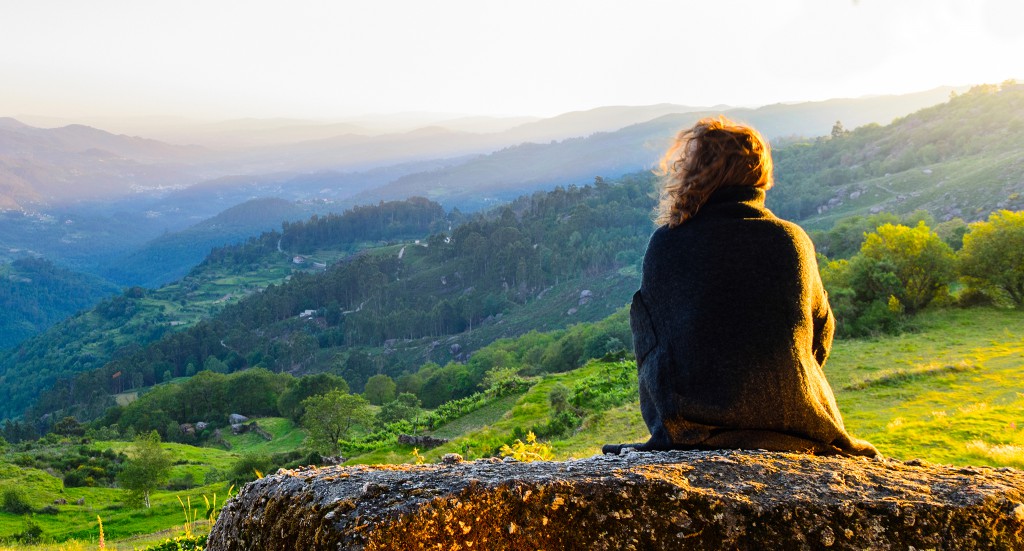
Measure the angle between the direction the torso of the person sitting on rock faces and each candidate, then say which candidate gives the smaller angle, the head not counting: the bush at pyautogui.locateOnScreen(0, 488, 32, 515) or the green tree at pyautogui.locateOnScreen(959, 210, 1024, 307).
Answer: the green tree

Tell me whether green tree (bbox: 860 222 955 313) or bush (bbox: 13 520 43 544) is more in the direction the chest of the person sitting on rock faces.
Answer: the green tree

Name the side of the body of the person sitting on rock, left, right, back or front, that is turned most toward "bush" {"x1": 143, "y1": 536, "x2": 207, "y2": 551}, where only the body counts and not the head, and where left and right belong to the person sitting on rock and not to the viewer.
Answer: left

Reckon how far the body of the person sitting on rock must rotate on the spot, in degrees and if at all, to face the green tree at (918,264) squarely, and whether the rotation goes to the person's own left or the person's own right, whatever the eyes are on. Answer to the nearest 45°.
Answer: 0° — they already face it

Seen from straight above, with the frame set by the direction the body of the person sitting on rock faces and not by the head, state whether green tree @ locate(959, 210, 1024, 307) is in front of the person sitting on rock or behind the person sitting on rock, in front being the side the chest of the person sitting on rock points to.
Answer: in front

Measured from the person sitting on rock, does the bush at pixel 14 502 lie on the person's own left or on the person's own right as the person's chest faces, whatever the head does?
on the person's own left

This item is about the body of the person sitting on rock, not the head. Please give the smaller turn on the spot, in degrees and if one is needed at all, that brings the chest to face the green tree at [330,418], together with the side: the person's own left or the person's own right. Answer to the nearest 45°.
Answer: approximately 45° to the person's own left

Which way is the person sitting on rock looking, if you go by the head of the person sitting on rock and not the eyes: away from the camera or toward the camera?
away from the camera

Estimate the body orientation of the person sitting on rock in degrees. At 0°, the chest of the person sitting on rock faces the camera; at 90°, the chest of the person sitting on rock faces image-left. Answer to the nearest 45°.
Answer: approximately 180°
